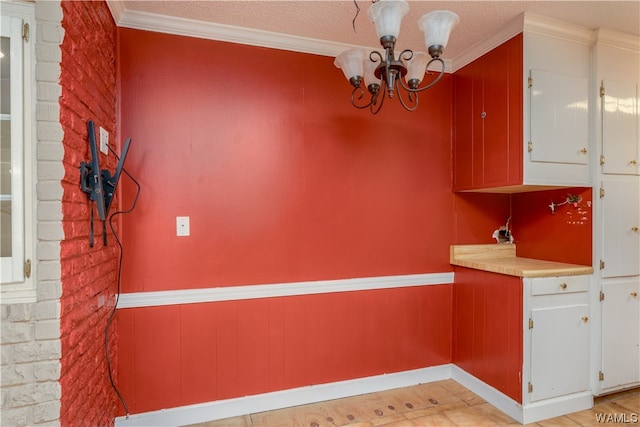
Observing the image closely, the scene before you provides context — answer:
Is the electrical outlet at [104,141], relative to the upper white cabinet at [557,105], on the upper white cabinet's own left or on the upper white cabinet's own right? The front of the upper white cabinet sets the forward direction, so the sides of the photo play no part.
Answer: on the upper white cabinet's own right

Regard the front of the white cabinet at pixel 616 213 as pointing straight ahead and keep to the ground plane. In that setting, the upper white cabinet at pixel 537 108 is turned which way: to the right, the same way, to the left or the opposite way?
the same way

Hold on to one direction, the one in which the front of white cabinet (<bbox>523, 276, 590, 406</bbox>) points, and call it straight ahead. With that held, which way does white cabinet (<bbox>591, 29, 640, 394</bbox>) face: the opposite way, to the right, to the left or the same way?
the same way

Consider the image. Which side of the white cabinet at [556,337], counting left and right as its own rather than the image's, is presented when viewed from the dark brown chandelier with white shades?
right

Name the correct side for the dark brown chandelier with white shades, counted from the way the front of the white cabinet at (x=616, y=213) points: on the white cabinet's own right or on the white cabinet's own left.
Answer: on the white cabinet's own right

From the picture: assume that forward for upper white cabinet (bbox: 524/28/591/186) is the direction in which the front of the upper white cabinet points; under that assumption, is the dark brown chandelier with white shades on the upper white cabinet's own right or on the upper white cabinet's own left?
on the upper white cabinet's own right

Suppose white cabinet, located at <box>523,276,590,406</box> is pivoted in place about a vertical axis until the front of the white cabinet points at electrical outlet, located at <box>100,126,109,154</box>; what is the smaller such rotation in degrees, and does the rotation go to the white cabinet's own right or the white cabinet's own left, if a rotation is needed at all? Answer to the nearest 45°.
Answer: approximately 90° to the white cabinet's own right

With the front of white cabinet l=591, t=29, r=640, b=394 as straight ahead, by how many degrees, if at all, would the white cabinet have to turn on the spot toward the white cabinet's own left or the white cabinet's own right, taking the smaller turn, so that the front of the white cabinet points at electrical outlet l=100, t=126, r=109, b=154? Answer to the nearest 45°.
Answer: approximately 90° to the white cabinet's own right

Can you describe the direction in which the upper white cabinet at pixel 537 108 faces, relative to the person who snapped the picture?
facing the viewer and to the right of the viewer

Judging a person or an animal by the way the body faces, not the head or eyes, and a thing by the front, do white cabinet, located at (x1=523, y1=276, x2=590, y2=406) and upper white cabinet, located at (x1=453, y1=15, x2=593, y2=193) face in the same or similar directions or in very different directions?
same or similar directions

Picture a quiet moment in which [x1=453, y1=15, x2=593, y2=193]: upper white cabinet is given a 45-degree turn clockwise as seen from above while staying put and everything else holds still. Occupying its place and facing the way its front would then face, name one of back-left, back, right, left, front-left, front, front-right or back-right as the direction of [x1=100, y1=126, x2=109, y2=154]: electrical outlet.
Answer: front-right
